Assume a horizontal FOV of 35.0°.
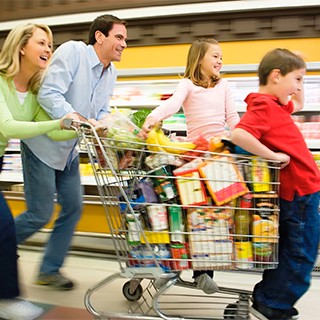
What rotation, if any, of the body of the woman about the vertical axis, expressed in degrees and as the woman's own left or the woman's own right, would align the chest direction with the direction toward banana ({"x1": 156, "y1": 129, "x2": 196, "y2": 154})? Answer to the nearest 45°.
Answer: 0° — they already face it

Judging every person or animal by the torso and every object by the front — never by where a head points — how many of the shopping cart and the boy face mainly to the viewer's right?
2

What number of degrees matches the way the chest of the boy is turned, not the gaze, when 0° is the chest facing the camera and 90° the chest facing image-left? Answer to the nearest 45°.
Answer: approximately 270°

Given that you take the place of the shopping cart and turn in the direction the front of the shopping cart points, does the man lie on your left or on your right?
on your left

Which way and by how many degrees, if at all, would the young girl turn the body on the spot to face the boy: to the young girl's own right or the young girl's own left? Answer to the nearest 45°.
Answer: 0° — they already face them

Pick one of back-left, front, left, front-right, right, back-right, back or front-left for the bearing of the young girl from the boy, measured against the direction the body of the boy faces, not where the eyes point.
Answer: back-left

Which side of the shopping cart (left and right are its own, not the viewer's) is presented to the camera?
right

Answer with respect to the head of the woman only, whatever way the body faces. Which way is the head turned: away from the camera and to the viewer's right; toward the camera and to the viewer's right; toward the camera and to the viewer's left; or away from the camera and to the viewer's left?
toward the camera and to the viewer's right
